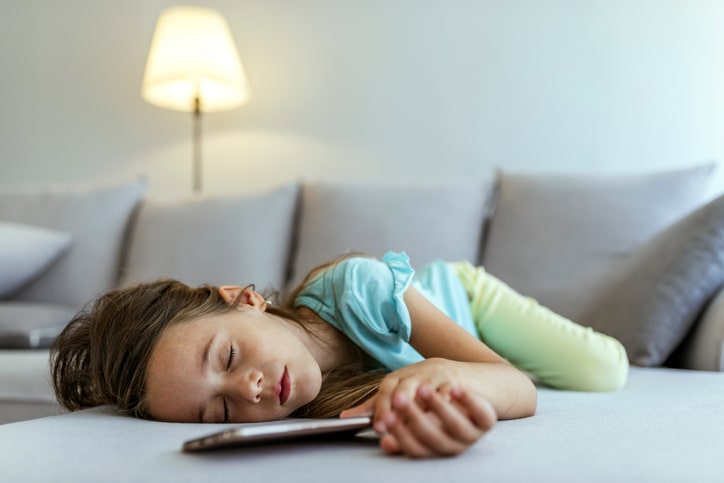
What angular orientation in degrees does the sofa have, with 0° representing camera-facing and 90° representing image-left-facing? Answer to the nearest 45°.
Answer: approximately 0°
